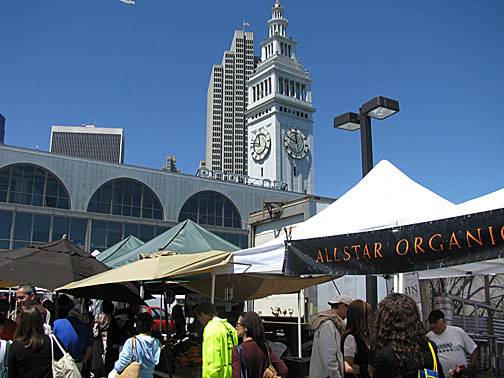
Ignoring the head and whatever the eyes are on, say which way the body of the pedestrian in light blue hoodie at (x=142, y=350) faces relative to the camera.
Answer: away from the camera

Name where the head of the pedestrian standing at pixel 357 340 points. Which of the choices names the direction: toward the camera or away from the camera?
away from the camera

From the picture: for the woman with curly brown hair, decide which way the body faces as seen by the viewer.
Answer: away from the camera

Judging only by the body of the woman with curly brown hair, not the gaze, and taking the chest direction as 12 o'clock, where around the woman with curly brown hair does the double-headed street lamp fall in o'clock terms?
The double-headed street lamp is roughly at 12 o'clock from the woman with curly brown hair.

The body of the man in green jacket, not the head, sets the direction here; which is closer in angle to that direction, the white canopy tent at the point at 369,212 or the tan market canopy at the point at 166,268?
the tan market canopy

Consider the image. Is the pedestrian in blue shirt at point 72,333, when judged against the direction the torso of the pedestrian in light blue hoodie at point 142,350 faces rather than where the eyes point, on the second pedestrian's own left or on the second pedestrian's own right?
on the second pedestrian's own left
